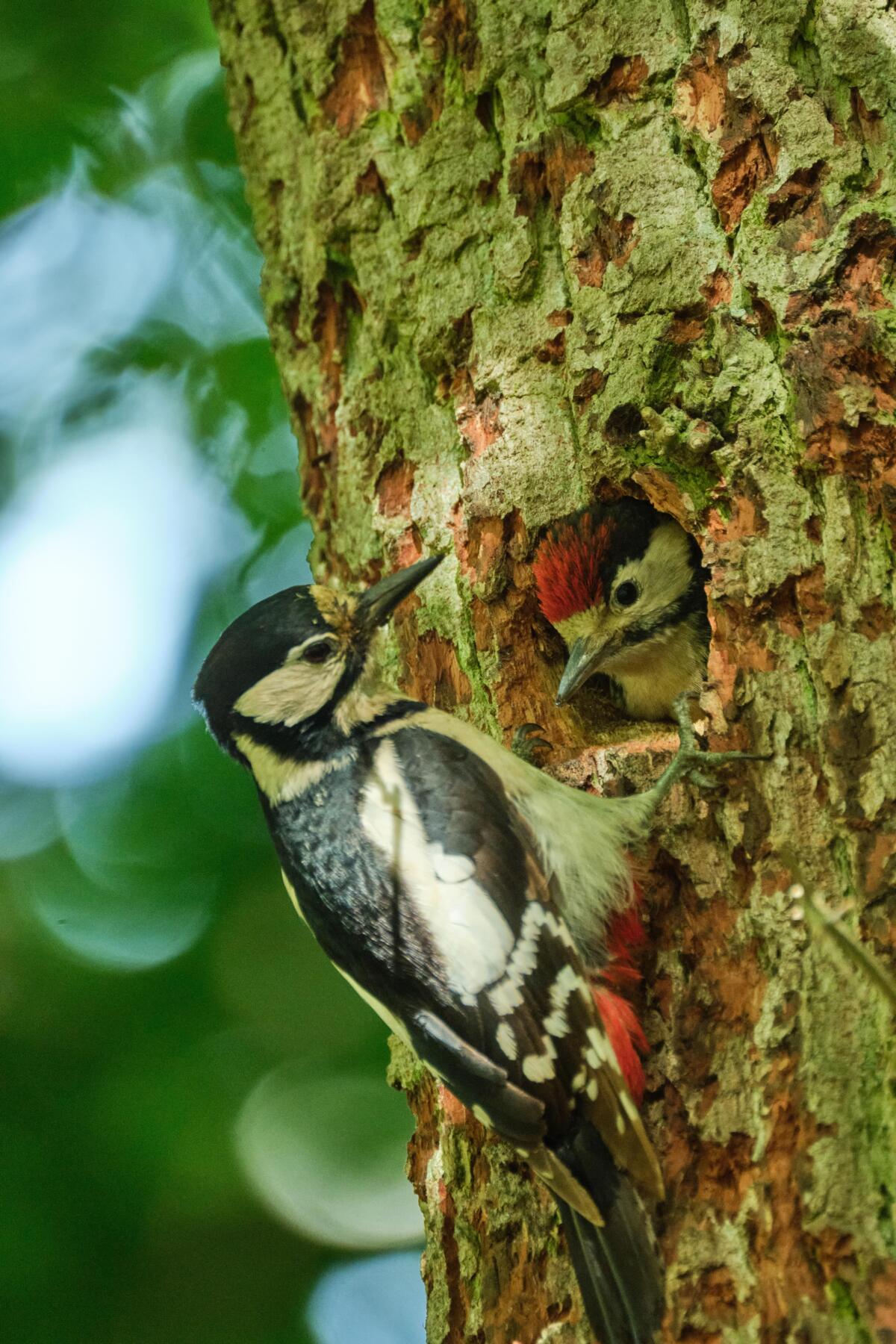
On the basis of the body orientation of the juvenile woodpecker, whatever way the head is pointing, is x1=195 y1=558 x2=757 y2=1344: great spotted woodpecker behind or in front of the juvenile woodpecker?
in front

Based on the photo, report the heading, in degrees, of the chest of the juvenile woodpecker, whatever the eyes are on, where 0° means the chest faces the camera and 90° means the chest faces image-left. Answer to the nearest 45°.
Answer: approximately 45°

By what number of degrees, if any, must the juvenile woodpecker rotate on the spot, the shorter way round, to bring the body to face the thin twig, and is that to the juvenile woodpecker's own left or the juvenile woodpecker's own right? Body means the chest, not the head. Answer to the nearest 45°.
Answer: approximately 45° to the juvenile woodpecker's own left
